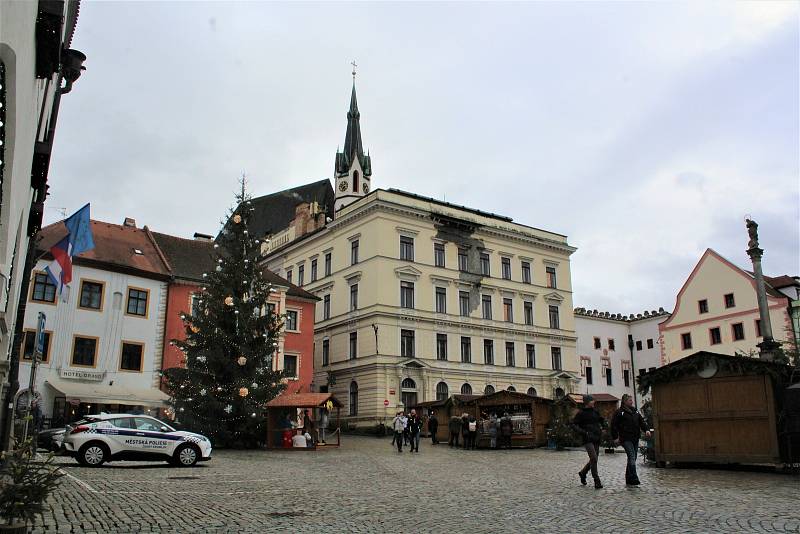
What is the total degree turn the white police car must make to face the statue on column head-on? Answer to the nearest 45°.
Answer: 0° — it already faces it

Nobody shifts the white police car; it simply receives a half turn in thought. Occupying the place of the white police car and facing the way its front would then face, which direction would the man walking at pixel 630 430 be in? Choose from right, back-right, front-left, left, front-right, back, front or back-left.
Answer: back-left

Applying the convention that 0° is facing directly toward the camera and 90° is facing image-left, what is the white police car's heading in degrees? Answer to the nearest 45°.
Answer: approximately 270°

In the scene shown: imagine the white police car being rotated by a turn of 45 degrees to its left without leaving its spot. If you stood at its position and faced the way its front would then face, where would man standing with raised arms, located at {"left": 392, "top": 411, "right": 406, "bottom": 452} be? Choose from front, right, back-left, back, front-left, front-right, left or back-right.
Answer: front

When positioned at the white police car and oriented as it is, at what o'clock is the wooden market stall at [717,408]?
The wooden market stall is roughly at 1 o'clock from the white police car.

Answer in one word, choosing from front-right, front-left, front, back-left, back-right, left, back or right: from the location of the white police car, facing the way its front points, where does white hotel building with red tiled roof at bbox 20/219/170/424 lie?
left

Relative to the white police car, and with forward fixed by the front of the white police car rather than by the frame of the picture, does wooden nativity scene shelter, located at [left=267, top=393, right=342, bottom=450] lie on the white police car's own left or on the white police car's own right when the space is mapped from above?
on the white police car's own left

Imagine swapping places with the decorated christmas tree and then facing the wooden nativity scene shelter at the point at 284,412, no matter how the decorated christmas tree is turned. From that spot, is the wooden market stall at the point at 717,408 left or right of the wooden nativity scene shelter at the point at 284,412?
right

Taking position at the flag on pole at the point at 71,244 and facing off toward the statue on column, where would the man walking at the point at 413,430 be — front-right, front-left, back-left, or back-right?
front-left
